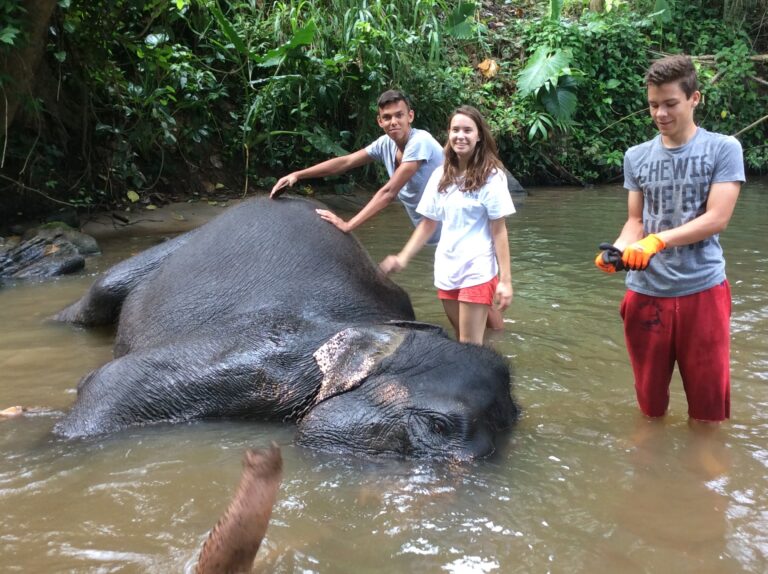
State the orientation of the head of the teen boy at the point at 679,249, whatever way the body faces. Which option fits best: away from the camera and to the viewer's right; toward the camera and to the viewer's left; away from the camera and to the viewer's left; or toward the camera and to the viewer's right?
toward the camera and to the viewer's left

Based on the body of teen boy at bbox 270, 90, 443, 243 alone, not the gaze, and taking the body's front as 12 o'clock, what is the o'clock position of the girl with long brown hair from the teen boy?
The girl with long brown hair is roughly at 10 o'clock from the teen boy.

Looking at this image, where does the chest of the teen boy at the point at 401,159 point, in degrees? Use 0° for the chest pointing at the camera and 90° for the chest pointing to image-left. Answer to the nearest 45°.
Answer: approximately 45°

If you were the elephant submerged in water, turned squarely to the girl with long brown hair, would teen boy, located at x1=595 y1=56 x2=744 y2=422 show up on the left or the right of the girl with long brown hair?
right

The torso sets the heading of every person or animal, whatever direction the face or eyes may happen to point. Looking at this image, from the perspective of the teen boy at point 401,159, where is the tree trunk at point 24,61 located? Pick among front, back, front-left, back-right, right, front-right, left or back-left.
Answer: right

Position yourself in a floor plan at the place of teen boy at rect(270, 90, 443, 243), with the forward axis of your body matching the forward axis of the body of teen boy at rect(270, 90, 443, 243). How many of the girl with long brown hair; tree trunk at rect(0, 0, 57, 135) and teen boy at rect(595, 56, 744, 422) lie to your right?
1

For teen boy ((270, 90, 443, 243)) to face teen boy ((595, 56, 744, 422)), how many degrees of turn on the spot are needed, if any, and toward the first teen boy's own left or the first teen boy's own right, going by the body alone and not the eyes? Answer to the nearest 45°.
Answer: approximately 90° to the first teen boy's own left
